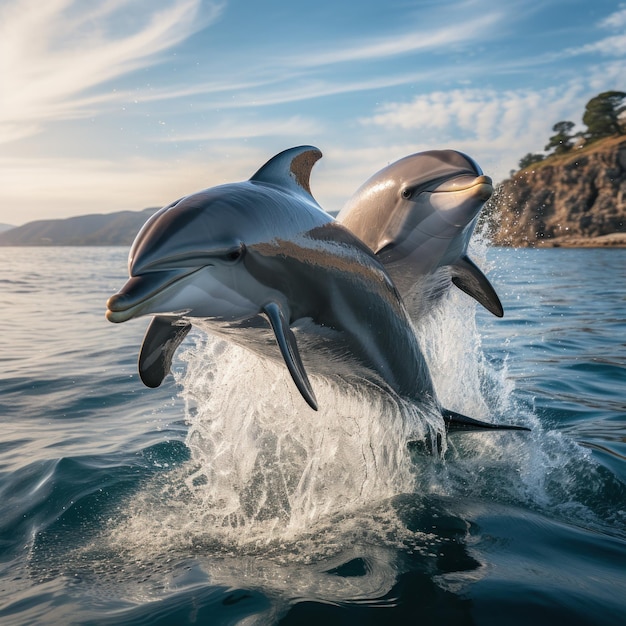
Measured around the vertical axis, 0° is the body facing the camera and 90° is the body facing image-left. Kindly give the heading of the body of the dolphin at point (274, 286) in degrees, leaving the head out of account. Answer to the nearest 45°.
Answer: approximately 45°

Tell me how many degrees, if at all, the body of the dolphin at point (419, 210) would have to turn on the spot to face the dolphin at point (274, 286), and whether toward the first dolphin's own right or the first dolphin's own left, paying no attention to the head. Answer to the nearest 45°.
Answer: approximately 45° to the first dolphin's own right

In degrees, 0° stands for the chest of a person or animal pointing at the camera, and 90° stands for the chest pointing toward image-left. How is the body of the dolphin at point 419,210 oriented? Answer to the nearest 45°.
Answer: approximately 315°

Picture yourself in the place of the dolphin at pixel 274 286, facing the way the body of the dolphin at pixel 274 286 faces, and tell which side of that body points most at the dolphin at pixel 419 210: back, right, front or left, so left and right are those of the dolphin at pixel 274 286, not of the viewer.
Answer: back

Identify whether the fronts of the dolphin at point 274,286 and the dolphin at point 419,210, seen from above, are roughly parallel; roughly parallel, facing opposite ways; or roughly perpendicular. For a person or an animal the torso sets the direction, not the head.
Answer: roughly perpendicular
